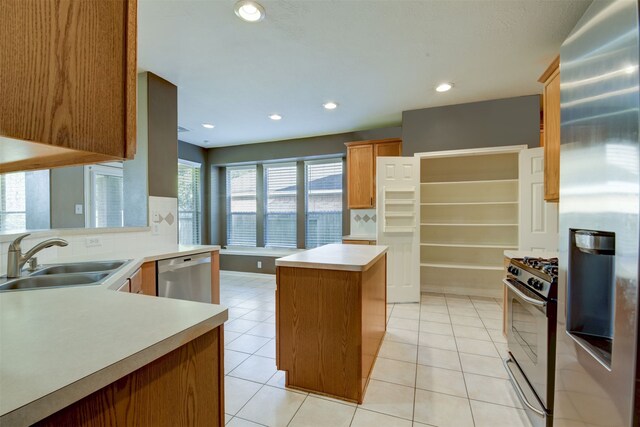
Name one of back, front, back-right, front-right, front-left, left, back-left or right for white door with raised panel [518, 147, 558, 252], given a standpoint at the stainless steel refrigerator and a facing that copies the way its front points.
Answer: back-right

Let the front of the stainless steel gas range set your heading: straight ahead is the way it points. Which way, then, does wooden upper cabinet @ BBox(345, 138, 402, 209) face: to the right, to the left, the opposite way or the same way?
to the left

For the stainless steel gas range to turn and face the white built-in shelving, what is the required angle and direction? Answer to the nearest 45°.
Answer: approximately 135° to its right

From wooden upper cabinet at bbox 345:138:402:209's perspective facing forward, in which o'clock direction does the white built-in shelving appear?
The white built-in shelving is roughly at 9 o'clock from the wooden upper cabinet.

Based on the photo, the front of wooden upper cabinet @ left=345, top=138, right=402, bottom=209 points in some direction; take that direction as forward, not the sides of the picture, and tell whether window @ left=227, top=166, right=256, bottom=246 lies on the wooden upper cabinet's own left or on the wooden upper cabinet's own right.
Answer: on the wooden upper cabinet's own right

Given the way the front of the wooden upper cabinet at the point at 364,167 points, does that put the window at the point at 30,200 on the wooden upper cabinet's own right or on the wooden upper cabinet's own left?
on the wooden upper cabinet's own right

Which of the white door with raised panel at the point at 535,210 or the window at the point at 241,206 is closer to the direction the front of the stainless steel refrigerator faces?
the window

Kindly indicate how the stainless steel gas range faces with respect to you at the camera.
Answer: facing the viewer and to the left of the viewer

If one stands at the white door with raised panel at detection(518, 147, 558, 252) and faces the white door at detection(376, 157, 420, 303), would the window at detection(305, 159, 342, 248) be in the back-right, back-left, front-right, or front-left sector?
front-right

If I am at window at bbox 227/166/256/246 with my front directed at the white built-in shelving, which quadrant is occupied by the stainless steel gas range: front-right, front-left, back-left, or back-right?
front-right

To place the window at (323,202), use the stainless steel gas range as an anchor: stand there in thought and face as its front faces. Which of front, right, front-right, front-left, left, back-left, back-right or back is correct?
right

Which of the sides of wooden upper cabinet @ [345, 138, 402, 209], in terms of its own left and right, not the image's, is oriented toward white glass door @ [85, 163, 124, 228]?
right

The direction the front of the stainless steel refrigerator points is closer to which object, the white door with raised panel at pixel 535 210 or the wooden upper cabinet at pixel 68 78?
the wooden upper cabinet

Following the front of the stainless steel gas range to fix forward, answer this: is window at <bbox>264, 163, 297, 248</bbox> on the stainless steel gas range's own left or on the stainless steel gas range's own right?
on the stainless steel gas range's own right

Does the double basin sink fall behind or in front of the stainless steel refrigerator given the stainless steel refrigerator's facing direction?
in front

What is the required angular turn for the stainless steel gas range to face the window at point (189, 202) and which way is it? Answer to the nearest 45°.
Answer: approximately 45° to its right

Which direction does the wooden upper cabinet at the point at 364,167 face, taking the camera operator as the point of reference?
facing the viewer

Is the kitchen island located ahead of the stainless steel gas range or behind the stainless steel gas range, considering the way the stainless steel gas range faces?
ahead

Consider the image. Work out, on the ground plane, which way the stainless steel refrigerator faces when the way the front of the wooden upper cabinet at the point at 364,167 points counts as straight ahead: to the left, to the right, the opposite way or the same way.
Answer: to the right
